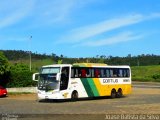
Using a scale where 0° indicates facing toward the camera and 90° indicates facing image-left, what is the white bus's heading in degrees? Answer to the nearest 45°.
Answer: approximately 45°
